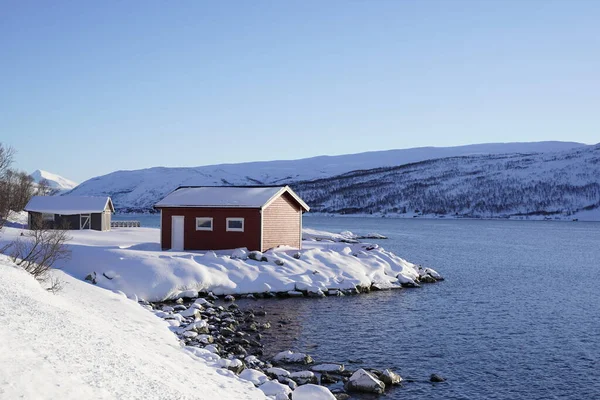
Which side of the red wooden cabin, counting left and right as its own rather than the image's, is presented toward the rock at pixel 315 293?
left

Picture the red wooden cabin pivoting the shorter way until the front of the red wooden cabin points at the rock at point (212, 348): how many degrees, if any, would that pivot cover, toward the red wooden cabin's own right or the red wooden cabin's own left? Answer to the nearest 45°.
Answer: approximately 45° to the red wooden cabin's own left

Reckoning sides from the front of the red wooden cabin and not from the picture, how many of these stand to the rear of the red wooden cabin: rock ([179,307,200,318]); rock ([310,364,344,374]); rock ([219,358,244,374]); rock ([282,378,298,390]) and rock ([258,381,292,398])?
0

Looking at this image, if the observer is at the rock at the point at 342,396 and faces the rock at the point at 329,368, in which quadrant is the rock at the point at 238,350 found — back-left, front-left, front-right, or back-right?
front-left

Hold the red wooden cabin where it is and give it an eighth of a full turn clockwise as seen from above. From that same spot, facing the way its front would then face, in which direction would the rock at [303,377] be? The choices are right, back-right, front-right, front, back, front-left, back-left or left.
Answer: left

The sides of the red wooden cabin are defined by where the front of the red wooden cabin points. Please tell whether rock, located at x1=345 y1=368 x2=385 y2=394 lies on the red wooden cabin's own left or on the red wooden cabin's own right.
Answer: on the red wooden cabin's own left

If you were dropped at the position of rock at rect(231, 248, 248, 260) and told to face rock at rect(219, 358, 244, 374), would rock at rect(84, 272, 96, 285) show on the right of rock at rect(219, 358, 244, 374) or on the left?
right

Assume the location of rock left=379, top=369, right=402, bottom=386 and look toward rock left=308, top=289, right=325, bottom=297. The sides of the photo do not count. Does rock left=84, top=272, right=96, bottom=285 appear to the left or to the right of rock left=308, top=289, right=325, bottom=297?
left

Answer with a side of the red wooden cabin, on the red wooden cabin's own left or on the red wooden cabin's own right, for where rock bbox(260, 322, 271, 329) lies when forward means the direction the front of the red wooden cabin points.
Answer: on the red wooden cabin's own left

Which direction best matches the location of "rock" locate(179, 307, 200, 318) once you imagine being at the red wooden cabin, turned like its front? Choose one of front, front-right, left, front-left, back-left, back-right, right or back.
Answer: front-left

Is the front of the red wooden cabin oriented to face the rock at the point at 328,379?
no

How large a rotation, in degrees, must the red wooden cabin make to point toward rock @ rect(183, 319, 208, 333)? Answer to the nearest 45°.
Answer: approximately 45° to its left

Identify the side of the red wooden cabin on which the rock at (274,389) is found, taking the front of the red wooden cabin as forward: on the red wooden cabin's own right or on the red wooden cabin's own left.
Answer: on the red wooden cabin's own left

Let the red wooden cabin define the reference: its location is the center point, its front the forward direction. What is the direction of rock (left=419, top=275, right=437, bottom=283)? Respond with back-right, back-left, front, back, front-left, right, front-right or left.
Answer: back-left

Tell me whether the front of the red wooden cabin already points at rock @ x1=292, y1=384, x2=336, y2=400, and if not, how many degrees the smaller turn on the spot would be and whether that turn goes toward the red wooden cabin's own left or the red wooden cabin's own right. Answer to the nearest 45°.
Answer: approximately 45° to the red wooden cabin's own left

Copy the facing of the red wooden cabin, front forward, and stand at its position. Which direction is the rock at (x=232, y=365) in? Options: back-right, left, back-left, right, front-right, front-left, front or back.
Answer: front-left
